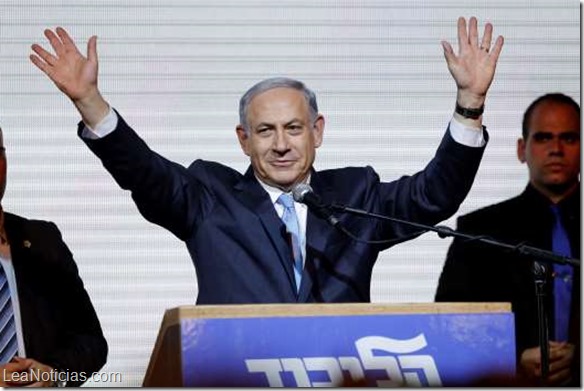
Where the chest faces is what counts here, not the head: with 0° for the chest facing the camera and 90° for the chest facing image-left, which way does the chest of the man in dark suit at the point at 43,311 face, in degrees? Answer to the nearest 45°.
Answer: approximately 0°

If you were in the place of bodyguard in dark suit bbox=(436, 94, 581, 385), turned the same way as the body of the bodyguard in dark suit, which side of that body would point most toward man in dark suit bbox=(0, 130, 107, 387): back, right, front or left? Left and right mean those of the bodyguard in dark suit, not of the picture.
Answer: right

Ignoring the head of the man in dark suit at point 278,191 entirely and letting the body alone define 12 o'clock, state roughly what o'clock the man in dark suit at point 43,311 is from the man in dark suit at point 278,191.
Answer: the man in dark suit at point 43,311 is roughly at 3 o'clock from the man in dark suit at point 278,191.

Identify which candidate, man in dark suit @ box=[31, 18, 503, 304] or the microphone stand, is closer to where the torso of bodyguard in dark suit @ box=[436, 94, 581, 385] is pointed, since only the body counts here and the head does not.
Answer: the microphone stand

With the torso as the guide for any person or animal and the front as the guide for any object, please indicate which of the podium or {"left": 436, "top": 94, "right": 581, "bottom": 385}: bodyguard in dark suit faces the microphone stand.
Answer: the bodyguard in dark suit

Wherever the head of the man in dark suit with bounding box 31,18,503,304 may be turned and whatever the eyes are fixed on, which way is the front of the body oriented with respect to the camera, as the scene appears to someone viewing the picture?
toward the camera

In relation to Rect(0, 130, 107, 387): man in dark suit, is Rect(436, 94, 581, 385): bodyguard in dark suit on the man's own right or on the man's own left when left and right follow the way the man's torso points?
on the man's own left

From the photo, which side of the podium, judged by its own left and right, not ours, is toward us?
front

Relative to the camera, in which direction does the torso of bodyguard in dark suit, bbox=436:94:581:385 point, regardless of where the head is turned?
toward the camera
